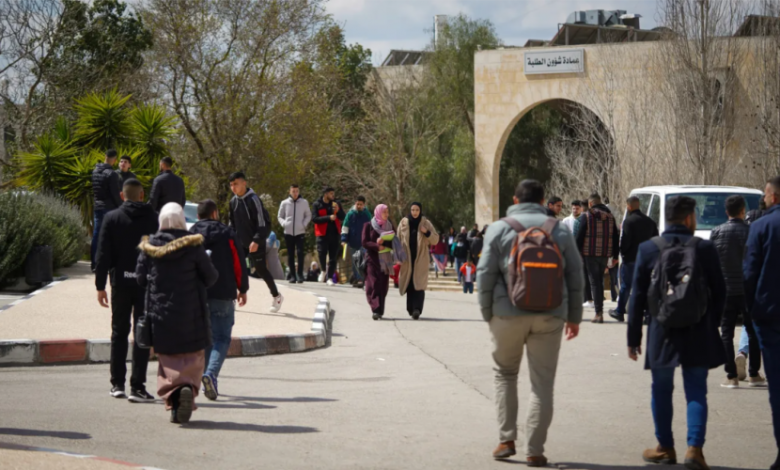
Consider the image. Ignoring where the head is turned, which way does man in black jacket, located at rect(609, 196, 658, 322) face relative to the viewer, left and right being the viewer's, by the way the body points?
facing away from the viewer and to the left of the viewer

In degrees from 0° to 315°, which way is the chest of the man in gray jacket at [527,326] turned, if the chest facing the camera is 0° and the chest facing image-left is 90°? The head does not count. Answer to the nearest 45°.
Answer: approximately 180°

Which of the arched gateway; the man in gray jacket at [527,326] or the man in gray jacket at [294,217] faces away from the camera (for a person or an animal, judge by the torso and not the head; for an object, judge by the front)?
the man in gray jacket at [527,326]

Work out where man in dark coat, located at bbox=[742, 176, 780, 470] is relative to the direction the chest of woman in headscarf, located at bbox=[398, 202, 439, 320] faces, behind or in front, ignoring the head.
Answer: in front

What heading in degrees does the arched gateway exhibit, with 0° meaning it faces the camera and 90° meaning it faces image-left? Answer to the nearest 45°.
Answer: approximately 0°

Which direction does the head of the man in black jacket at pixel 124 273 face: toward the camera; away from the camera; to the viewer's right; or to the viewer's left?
away from the camera

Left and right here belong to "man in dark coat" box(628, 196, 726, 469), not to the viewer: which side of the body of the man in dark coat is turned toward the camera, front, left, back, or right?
back

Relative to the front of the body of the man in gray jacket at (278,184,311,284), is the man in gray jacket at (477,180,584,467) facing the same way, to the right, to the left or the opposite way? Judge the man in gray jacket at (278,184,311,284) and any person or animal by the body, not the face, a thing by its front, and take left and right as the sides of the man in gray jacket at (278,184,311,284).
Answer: the opposite way

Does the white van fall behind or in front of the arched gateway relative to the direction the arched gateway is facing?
in front

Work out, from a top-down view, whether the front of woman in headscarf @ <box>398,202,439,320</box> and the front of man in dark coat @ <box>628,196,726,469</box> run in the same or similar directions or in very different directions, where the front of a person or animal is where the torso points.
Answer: very different directions

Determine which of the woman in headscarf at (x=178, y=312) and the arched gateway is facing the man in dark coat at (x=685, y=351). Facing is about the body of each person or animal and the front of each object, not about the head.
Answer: the arched gateway

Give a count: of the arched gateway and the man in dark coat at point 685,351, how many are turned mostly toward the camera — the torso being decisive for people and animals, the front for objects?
1

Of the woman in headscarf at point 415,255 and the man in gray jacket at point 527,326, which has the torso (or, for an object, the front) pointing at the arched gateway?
the man in gray jacket

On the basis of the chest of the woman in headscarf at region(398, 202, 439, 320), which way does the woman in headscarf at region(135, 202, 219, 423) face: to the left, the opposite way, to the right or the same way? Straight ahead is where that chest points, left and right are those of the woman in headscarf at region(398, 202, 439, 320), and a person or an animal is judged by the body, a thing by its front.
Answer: the opposite way

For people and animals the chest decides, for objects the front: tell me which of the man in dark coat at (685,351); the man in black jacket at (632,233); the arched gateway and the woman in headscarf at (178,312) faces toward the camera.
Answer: the arched gateway

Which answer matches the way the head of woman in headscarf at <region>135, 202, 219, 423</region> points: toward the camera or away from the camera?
away from the camera
